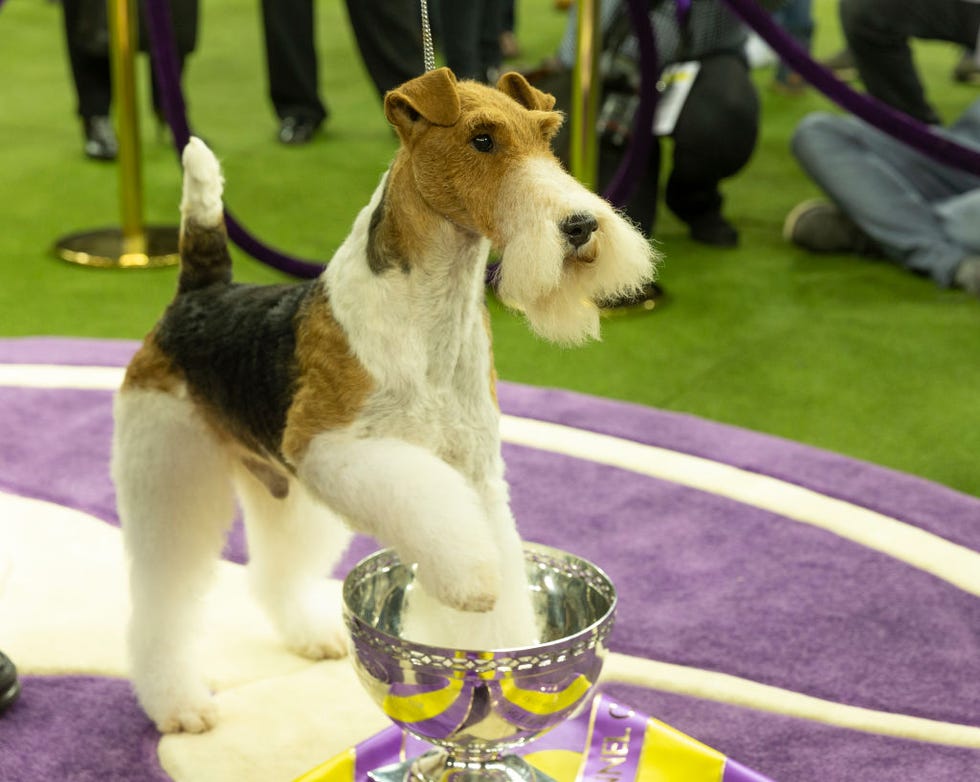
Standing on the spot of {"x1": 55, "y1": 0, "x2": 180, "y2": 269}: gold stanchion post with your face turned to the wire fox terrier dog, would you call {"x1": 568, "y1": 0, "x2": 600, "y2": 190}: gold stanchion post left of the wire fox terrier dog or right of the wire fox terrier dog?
left

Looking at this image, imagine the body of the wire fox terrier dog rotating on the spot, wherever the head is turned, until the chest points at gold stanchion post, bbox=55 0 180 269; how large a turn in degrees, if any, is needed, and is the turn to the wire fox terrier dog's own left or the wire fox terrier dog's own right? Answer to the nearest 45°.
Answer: approximately 135° to the wire fox terrier dog's own left

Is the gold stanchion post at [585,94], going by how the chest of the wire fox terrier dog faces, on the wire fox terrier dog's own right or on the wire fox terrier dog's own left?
on the wire fox terrier dog's own left

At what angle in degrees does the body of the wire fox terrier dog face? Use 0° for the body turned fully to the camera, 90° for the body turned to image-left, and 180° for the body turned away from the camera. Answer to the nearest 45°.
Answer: approximately 315°
